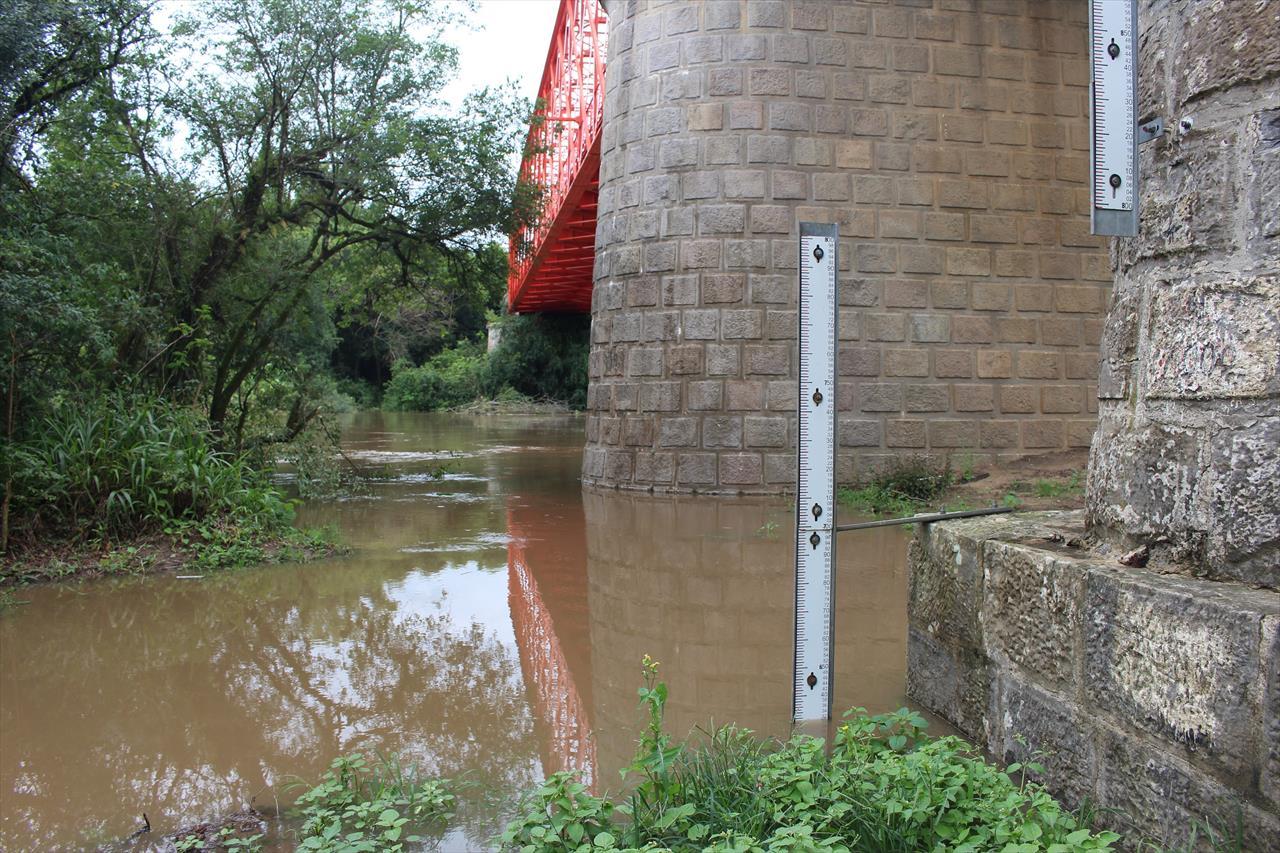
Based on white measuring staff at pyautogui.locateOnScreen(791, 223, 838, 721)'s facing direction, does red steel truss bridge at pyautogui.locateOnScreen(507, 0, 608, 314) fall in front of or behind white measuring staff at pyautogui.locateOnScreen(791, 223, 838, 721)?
behind

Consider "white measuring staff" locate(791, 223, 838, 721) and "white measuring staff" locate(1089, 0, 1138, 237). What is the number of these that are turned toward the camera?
2

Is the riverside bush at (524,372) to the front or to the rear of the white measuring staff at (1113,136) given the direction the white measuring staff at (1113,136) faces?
to the rear

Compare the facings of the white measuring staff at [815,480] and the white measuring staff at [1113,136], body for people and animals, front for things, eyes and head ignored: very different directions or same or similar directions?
same or similar directions

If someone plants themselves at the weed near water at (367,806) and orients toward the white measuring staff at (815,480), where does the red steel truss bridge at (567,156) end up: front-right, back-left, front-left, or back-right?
front-left

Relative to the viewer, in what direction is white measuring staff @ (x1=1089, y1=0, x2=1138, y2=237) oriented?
toward the camera

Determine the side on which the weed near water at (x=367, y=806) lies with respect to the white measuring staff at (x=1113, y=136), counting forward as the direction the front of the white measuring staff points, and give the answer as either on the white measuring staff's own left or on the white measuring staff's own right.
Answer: on the white measuring staff's own right

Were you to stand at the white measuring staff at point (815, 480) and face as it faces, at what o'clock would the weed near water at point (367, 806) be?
The weed near water is roughly at 2 o'clock from the white measuring staff.

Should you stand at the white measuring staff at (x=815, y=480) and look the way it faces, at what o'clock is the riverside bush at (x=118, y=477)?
The riverside bush is roughly at 4 o'clock from the white measuring staff.

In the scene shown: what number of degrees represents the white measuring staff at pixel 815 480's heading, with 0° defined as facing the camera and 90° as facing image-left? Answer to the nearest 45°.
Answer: approximately 0°

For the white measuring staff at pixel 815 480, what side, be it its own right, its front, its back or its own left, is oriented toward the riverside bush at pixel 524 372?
back

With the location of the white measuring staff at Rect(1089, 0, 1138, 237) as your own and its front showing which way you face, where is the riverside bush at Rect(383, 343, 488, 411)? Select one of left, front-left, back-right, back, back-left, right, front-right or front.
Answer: back-right
